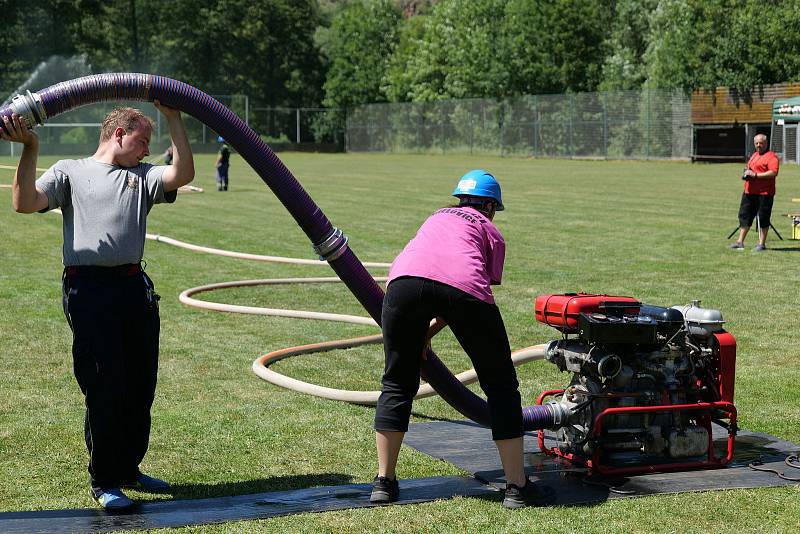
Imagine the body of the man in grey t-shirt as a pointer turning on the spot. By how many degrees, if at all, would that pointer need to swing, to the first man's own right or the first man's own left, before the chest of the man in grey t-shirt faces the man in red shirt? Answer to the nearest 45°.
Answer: approximately 90° to the first man's own left

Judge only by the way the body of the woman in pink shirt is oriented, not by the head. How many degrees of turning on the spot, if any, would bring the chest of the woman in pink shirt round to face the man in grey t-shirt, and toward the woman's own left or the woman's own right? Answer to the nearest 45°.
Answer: approximately 135° to the woman's own left

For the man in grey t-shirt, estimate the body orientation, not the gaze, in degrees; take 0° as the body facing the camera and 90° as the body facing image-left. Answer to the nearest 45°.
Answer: approximately 315°

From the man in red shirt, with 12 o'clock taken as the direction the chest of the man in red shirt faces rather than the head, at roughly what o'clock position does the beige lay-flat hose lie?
The beige lay-flat hose is roughly at 11 o'clock from the man in red shirt.

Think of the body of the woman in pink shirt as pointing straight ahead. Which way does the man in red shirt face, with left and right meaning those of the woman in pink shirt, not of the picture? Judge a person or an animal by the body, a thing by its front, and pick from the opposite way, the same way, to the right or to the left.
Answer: the opposite way

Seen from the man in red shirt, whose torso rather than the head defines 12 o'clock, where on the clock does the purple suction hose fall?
The purple suction hose is roughly at 11 o'clock from the man in red shirt.

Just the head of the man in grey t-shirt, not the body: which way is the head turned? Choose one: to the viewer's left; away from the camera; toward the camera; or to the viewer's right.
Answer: to the viewer's right

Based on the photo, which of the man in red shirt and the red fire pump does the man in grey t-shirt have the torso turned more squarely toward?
the red fire pump

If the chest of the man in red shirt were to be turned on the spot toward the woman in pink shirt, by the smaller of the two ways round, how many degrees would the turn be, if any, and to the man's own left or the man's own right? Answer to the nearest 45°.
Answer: approximately 45° to the man's own left

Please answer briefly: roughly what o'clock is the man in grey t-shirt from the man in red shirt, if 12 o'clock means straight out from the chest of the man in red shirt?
The man in grey t-shirt is roughly at 11 o'clock from the man in red shirt.

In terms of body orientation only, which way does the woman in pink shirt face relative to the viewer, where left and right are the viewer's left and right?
facing away from the viewer and to the right of the viewer

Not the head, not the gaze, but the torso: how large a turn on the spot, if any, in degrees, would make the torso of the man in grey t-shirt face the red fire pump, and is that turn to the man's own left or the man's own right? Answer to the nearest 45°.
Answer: approximately 45° to the man's own left

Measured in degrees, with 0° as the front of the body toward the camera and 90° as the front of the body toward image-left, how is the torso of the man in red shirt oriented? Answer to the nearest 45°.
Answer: approximately 45°

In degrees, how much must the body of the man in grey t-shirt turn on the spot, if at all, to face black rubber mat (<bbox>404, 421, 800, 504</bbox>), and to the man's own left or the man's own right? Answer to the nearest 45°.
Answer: approximately 45° to the man's own left
